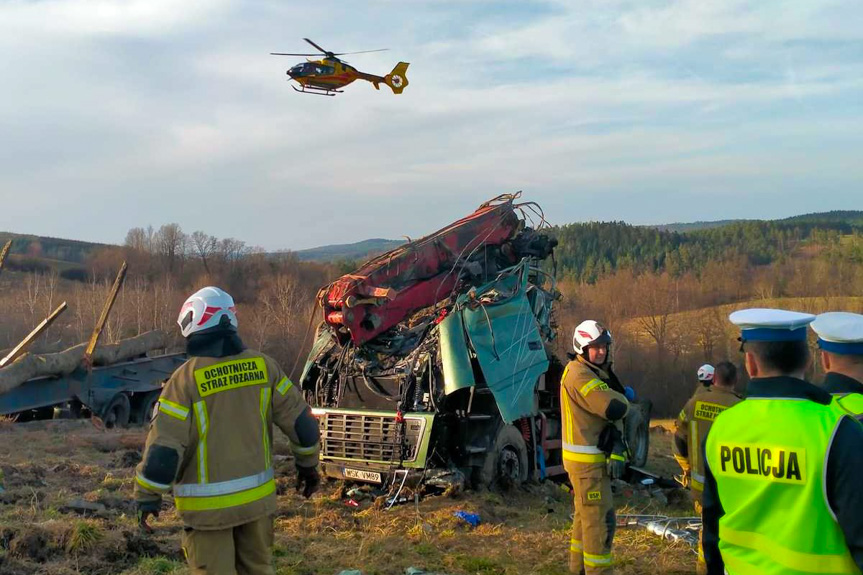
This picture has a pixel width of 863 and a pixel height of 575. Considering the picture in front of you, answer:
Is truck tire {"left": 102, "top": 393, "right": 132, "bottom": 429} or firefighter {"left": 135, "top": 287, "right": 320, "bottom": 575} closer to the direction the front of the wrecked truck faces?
the firefighter

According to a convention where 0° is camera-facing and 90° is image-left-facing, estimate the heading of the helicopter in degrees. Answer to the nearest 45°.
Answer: approximately 90°

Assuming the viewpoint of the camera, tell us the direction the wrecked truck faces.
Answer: facing the viewer and to the left of the viewer

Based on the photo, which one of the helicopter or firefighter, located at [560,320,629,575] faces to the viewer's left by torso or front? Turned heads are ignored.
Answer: the helicopter

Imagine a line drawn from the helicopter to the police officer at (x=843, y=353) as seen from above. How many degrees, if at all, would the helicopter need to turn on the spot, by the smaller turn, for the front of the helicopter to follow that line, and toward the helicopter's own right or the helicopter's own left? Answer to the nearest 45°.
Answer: approximately 90° to the helicopter's own left

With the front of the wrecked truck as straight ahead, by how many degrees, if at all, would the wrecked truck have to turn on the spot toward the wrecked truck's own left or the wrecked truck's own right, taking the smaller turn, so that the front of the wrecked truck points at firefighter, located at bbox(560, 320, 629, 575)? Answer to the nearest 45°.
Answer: approximately 45° to the wrecked truck's own left

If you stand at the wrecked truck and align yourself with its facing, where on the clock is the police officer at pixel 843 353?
The police officer is roughly at 10 o'clock from the wrecked truck.

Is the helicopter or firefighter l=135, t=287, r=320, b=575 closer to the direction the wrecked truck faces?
the firefighter

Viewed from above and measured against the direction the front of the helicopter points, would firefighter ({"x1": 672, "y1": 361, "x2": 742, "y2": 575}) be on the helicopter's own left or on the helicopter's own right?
on the helicopter's own left

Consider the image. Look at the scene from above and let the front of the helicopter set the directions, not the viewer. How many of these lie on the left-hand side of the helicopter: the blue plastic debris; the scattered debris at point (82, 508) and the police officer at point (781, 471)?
3

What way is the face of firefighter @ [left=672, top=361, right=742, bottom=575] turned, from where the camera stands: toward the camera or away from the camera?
away from the camera

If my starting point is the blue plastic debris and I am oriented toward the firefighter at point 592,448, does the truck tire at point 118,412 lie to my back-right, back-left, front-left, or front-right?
back-right

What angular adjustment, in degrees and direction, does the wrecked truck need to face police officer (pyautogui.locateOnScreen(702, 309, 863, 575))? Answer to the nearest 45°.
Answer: approximately 45° to its left
